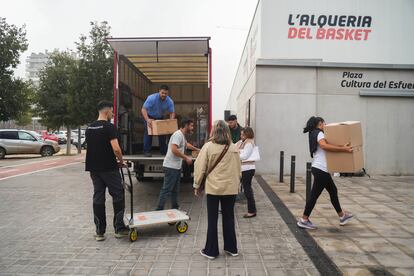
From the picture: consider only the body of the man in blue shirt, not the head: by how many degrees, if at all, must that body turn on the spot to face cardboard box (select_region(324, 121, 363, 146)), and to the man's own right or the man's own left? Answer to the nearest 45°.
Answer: approximately 45° to the man's own left

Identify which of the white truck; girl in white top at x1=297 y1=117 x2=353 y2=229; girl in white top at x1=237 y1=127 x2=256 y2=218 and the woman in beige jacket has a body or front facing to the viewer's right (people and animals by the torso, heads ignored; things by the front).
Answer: girl in white top at x1=297 y1=117 x2=353 y2=229

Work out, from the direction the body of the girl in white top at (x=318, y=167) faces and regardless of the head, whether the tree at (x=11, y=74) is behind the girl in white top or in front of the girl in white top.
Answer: behind

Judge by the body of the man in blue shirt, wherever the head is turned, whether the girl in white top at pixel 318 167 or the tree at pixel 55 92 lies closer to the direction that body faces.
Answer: the girl in white top

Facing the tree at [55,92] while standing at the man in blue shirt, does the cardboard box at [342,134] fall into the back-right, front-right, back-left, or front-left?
back-right

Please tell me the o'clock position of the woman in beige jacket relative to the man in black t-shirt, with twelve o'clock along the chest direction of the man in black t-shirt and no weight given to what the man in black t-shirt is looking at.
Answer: The woman in beige jacket is roughly at 3 o'clock from the man in black t-shirt.

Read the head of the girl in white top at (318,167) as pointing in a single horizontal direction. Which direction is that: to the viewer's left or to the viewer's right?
to the viewer's right

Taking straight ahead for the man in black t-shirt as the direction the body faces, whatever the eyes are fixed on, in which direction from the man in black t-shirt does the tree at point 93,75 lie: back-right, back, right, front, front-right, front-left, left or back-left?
front-left

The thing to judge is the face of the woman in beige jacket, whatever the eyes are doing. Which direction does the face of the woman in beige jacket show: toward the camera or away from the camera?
away from the camera

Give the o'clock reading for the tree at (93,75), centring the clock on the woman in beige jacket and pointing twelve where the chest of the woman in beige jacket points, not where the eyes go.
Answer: The tree is roughly at 11 o'clock from the woman in beige jacket.

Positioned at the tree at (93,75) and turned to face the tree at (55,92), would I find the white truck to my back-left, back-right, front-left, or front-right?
back-left

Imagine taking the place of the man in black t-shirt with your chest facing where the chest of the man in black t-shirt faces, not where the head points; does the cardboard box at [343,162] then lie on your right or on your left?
on your right

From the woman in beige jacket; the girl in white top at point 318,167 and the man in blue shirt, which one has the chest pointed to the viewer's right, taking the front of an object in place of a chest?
the girl in white top

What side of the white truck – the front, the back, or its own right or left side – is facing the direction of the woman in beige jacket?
back

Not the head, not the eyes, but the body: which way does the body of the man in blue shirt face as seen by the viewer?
toward the camera

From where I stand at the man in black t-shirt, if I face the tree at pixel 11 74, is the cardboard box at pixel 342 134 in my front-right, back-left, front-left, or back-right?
back-right

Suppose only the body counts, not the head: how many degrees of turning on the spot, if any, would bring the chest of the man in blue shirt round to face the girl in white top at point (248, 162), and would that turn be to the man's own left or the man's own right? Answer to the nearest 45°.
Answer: approximately 45° to the man's own left
